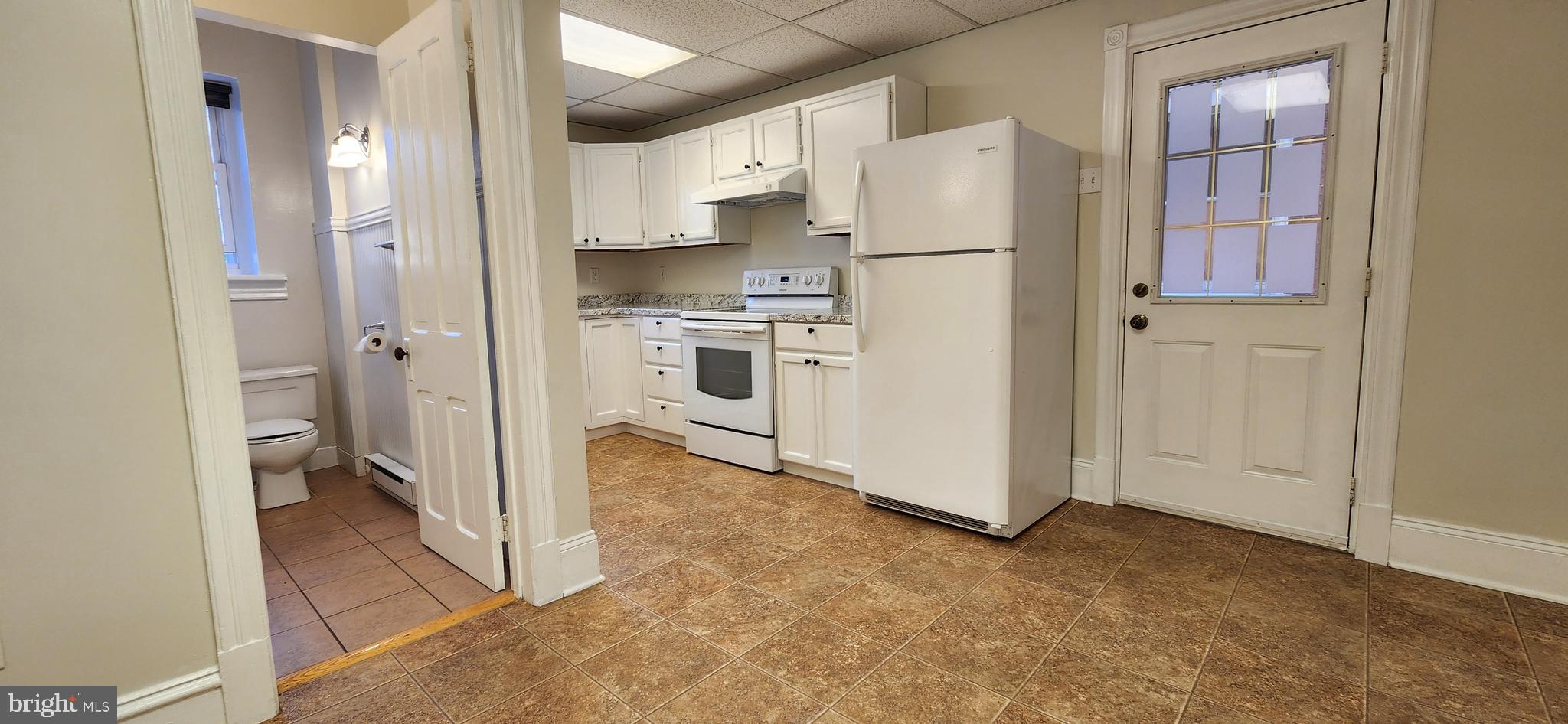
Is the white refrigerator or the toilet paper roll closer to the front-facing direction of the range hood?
the toilet paper roll

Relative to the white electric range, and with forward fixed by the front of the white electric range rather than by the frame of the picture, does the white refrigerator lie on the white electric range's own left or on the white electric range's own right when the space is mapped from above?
on the white electric range's own left

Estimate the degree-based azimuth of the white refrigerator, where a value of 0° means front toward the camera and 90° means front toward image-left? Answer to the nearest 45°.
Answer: approximately 45°

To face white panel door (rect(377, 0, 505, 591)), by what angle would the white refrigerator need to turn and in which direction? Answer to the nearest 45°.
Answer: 0° — it already faces it

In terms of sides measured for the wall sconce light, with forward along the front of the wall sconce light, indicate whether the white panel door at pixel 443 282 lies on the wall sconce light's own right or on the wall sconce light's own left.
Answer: on the wall sconce light's own left

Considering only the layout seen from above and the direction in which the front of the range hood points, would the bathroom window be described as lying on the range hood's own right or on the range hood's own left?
on the range hood's own right

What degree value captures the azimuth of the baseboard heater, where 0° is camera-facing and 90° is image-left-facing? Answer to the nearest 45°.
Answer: approximately 45°
